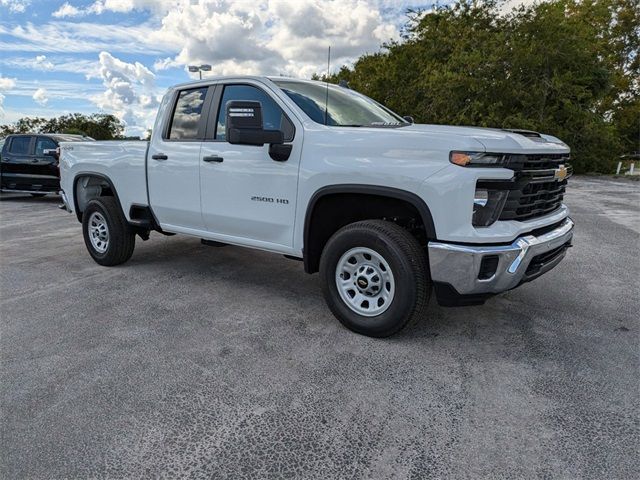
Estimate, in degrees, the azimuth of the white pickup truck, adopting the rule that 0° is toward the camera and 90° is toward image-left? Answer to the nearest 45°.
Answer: approximately 315°

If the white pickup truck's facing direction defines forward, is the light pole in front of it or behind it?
behind

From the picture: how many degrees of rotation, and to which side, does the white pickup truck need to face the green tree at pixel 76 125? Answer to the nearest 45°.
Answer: approximately 180°

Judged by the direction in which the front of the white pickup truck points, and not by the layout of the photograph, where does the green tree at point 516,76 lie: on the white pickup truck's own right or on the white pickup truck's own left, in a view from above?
on the white pickup truck's own left

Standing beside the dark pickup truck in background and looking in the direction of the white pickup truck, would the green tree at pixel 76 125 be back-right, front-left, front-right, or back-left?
back-left

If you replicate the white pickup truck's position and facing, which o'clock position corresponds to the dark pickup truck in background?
The dark pickup truck in background is roughly at 6 o'clock from the white pickup truck.
